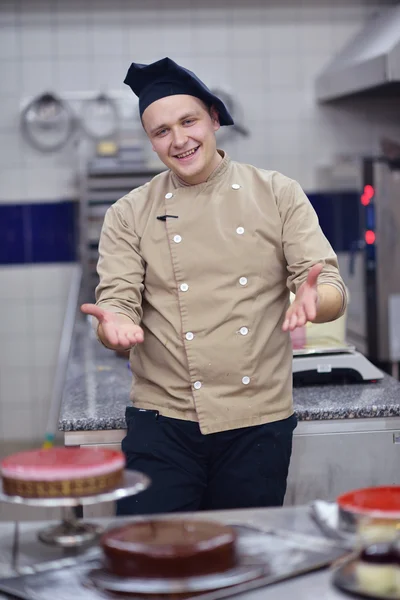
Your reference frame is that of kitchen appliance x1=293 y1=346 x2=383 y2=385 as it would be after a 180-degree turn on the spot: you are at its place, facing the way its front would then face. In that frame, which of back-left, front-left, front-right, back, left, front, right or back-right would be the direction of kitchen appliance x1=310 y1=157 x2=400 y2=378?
front

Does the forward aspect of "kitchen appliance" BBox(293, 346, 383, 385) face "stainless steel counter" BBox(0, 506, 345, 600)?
yes

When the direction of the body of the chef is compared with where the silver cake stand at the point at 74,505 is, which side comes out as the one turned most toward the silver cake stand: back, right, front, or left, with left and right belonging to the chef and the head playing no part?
front

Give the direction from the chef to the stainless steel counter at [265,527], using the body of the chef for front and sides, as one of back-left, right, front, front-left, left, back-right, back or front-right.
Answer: front

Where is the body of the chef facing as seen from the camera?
toward the camera

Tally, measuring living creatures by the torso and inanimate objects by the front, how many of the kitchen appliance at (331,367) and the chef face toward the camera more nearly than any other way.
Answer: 2

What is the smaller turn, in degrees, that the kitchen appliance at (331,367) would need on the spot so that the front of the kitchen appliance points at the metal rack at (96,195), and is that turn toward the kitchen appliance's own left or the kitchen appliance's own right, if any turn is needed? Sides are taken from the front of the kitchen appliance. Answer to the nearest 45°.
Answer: approximately 135° to the kitchen appliance's own right

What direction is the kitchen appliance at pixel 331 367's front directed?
toward the camera

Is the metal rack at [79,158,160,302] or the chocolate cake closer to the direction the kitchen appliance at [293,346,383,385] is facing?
the chocolate cake

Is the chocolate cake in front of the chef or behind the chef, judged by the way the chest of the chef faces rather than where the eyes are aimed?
in front

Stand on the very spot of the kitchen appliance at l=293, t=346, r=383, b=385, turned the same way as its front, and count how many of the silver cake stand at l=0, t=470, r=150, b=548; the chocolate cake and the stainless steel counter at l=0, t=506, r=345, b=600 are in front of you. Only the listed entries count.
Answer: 3

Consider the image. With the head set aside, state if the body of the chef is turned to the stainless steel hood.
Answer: no

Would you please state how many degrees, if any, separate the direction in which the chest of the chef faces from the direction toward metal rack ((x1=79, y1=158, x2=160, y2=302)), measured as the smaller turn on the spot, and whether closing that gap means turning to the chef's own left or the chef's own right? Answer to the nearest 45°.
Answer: approximately 180°

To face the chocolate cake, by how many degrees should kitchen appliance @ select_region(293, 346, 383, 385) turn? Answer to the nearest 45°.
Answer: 0° — it already faces it

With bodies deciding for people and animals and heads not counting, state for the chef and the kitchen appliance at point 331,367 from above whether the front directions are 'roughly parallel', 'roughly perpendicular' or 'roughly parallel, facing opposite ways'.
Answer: roughly parallel

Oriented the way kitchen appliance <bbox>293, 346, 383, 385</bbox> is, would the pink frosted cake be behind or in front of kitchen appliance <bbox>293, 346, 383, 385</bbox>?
in front

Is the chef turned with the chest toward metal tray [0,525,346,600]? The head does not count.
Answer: yes
